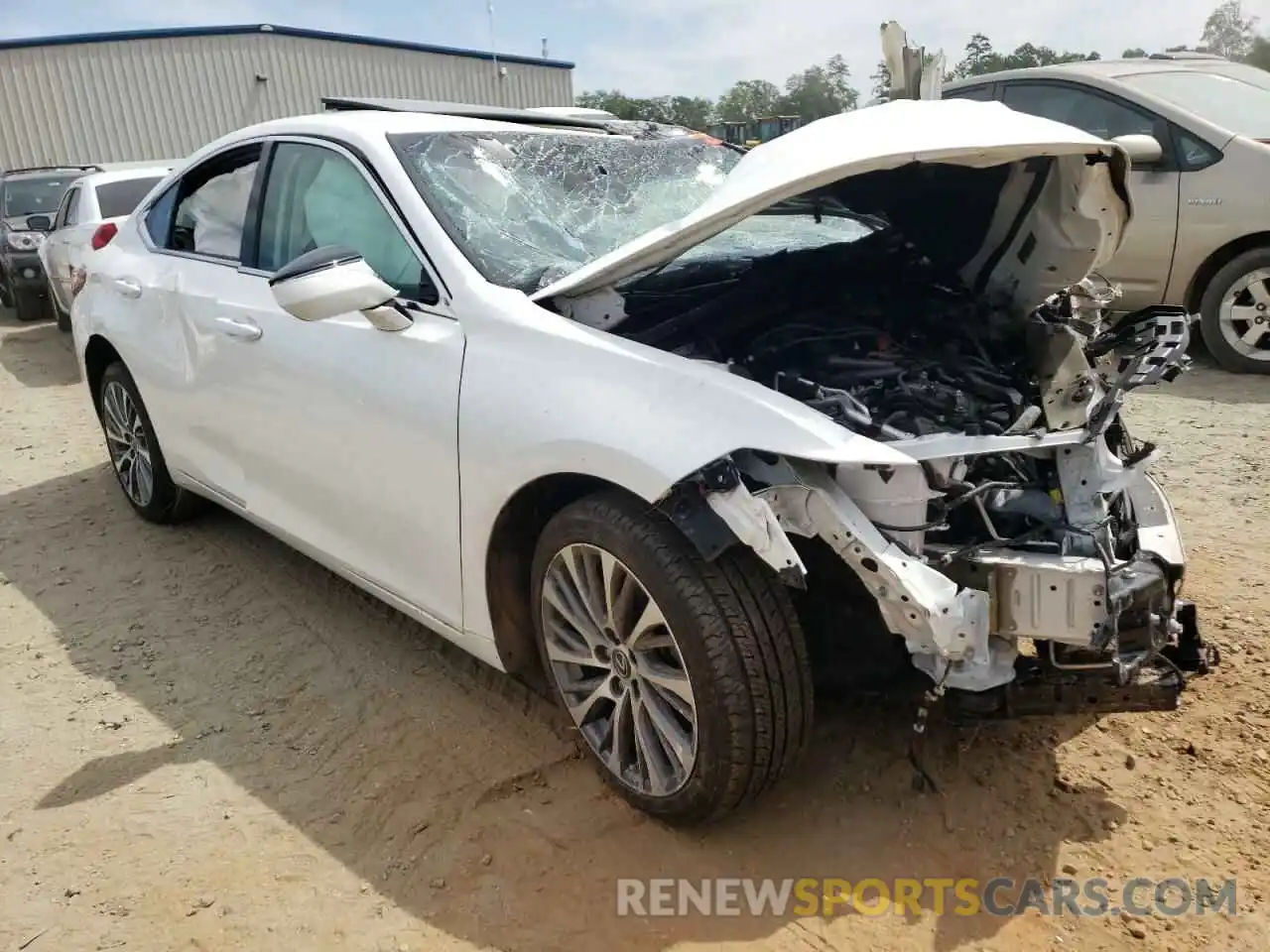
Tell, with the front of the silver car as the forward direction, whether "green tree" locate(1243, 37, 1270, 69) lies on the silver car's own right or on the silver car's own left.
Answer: on the silver car's own left

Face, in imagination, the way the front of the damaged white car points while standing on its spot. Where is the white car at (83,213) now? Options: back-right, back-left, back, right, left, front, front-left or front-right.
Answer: back

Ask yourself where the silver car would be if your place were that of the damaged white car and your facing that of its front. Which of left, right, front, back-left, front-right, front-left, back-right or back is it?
left

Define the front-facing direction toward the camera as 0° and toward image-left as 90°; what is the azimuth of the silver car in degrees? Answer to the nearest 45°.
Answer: approximately 315°

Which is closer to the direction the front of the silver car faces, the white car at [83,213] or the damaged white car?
the damaged white car

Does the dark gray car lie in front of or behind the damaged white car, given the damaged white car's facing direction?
behind

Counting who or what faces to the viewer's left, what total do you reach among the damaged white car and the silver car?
0

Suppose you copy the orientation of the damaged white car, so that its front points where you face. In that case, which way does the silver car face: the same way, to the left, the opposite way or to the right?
the same way

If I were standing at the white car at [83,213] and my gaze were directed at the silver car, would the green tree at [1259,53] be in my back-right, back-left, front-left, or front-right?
front-left

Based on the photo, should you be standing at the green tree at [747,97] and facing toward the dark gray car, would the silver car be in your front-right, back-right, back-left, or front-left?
front-left

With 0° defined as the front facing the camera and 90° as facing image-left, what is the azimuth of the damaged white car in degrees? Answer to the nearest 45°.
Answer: approximately 315°

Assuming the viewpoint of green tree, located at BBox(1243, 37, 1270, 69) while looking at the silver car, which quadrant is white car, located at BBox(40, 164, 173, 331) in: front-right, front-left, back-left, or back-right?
front-right

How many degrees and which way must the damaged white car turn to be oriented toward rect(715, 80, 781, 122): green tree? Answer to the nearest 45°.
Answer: approximately 135° to its left
